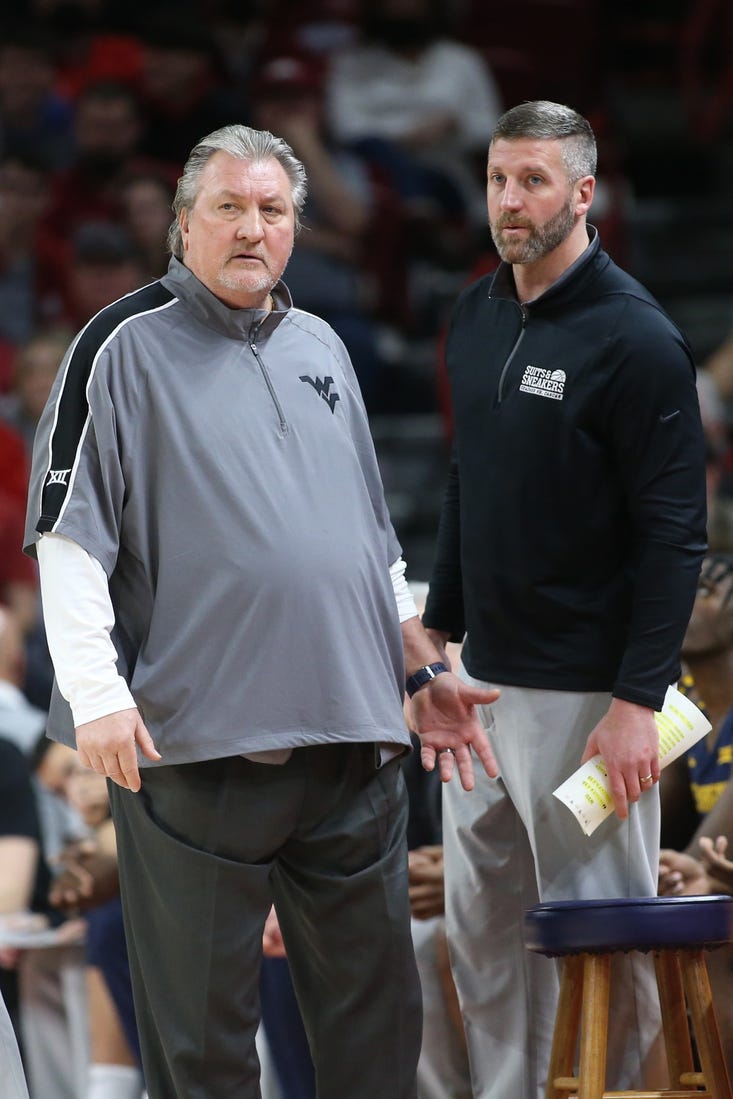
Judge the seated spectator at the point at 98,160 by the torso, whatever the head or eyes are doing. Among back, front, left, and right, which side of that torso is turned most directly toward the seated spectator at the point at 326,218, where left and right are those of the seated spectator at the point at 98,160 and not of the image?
left

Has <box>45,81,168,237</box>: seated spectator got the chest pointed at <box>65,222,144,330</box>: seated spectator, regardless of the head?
yes

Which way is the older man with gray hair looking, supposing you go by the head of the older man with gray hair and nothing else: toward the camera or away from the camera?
toward the camera

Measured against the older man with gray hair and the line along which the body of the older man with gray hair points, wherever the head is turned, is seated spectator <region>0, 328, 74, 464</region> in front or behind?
behind

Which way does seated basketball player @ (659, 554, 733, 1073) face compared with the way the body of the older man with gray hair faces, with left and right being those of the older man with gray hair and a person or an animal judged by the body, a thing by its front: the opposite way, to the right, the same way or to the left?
to the right

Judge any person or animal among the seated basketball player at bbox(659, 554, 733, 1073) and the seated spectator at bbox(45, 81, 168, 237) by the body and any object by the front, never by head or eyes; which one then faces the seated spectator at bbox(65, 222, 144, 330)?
the seated spectator at bbox(45, 81, 168, 237)

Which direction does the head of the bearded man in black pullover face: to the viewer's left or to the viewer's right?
to the viewer's left

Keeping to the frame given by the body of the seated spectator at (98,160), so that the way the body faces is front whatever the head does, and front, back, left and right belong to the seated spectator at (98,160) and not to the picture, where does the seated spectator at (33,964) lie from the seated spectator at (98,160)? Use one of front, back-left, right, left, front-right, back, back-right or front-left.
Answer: front

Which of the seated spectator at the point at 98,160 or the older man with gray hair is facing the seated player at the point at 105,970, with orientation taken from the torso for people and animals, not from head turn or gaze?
the seated spectator at the point at 98,160

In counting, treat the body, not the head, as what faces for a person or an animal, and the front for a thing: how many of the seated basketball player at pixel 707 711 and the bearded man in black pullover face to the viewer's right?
0

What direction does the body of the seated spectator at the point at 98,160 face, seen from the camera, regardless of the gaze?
toward the camera

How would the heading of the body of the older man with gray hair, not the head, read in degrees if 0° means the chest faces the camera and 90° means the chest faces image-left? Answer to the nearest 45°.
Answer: approximately 315°

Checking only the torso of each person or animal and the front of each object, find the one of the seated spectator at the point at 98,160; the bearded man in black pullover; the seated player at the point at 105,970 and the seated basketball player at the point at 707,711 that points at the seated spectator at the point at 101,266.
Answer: the seated spectator at the point at 98,160

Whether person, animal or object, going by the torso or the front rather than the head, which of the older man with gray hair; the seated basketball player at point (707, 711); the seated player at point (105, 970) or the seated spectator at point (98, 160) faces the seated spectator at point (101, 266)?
the seated spectator at point (98, 160)
